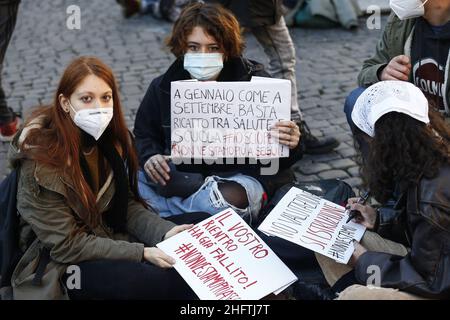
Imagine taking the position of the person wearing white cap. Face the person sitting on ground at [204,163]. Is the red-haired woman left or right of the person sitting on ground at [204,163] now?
left

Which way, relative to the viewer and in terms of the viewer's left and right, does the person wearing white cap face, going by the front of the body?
facing to the left of the viewer

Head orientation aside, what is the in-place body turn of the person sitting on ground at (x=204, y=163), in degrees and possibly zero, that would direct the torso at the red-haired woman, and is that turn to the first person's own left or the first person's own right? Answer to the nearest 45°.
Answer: approximately 45° to the first person's own right

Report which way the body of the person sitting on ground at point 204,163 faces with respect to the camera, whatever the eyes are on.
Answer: toward the camera

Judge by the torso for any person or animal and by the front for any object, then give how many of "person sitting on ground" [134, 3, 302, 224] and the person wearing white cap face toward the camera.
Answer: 1

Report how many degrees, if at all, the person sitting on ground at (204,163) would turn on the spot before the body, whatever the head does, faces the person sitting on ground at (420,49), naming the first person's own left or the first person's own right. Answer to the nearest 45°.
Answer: approximately 90° to the first person's own left

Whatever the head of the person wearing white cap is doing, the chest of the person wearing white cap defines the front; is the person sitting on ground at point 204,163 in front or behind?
in front

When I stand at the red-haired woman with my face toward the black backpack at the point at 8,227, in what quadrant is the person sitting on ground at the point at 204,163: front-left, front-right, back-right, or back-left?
back-right

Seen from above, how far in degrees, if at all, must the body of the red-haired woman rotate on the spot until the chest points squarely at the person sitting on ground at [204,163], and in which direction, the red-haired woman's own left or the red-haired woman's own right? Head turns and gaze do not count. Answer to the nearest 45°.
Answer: approximately 90° to the red-haired woman's own left

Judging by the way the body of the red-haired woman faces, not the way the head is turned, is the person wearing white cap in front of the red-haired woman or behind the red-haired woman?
in front

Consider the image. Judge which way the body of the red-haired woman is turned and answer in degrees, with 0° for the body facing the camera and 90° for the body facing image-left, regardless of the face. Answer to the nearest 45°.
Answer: approximately 315°
